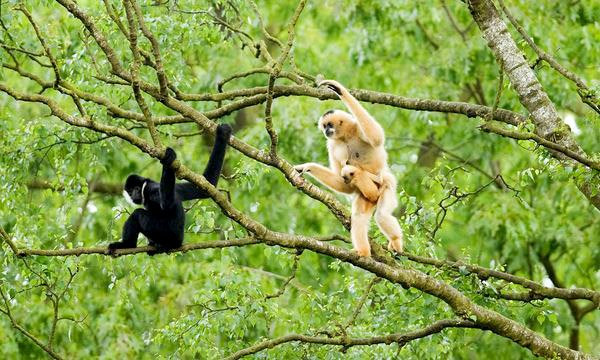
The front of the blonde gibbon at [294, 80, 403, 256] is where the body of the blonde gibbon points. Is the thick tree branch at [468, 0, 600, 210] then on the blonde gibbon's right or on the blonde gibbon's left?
on the blonde gibbon's left

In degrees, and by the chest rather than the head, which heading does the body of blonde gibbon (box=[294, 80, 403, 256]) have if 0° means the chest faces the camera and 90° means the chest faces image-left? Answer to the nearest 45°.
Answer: approximately 45°

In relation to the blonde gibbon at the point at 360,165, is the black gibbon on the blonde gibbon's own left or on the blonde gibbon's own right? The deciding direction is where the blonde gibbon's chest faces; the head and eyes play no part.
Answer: on the blonde gibbon's own right
